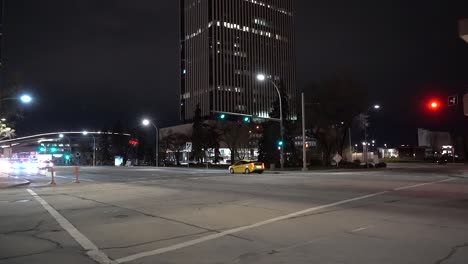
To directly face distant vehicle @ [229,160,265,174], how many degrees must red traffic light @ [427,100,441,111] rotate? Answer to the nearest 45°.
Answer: approximately 135° to its right

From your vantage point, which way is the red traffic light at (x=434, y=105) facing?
toward the camera
